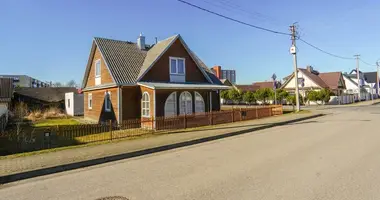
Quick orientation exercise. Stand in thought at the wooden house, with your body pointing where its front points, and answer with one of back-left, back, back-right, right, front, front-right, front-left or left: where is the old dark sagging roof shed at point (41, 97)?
back

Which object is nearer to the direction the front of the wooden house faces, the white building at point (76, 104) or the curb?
the curb

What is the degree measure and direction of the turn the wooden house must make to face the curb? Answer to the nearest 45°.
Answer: approximately 45° to its right

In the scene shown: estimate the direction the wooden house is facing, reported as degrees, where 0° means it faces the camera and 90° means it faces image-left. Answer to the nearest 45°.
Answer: approximately 315°

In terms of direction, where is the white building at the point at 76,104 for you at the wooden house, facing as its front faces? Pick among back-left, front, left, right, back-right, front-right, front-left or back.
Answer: back
